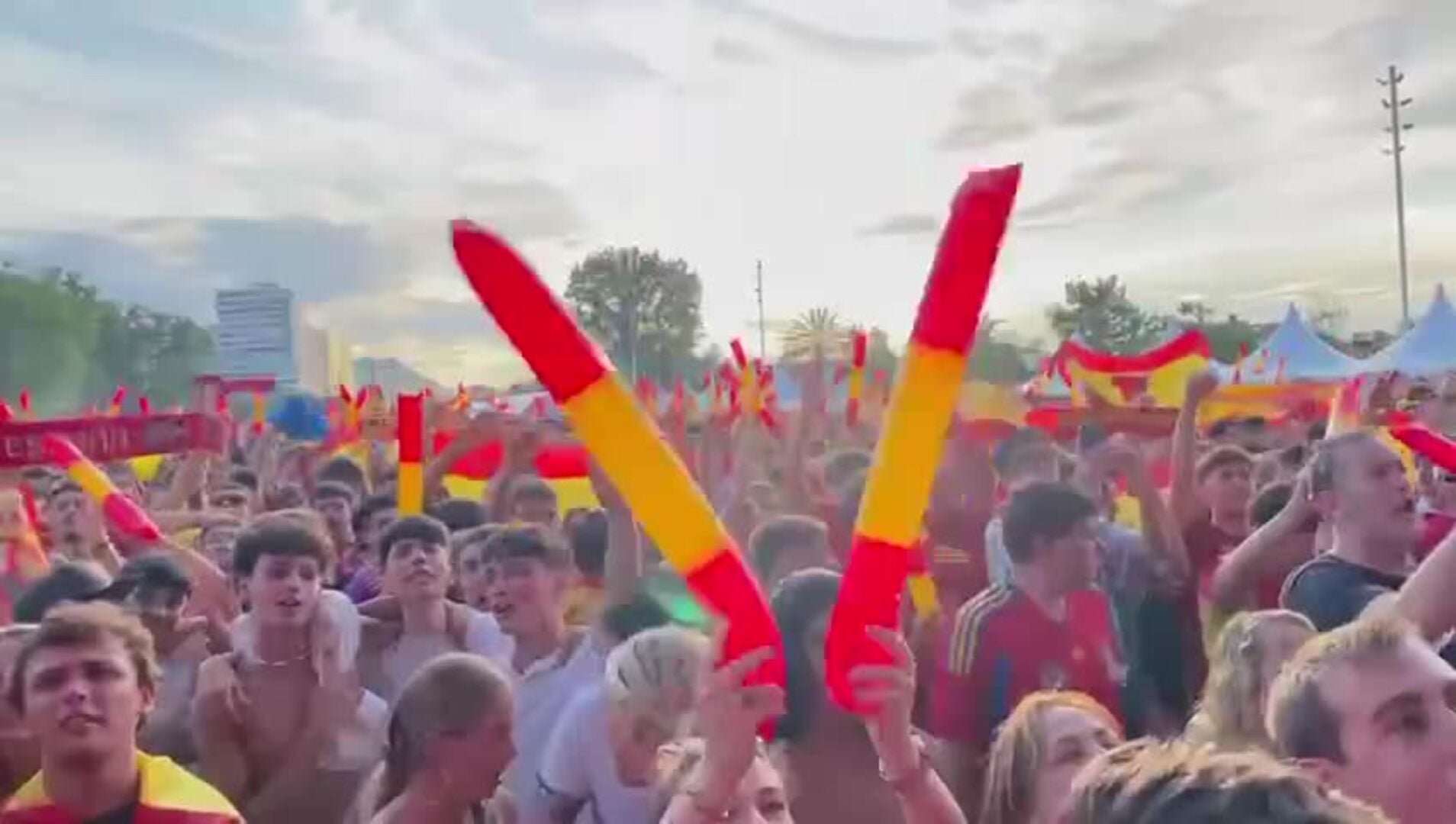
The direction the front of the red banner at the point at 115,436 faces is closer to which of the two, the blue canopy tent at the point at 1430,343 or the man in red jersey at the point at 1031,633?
the man in red jersey

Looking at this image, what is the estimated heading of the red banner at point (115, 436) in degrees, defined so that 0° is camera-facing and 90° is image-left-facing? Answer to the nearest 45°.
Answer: approximately 0°

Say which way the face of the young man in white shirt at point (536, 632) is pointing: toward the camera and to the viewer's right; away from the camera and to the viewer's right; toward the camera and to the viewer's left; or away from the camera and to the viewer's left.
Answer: toward the camera and to the viewer's left

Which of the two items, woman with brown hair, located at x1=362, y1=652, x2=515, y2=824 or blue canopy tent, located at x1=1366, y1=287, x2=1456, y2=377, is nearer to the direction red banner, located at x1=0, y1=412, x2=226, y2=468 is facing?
the woman with brown hair

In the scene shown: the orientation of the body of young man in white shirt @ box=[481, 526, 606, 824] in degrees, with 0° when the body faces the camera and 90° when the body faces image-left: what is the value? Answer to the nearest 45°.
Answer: approximately 45°
